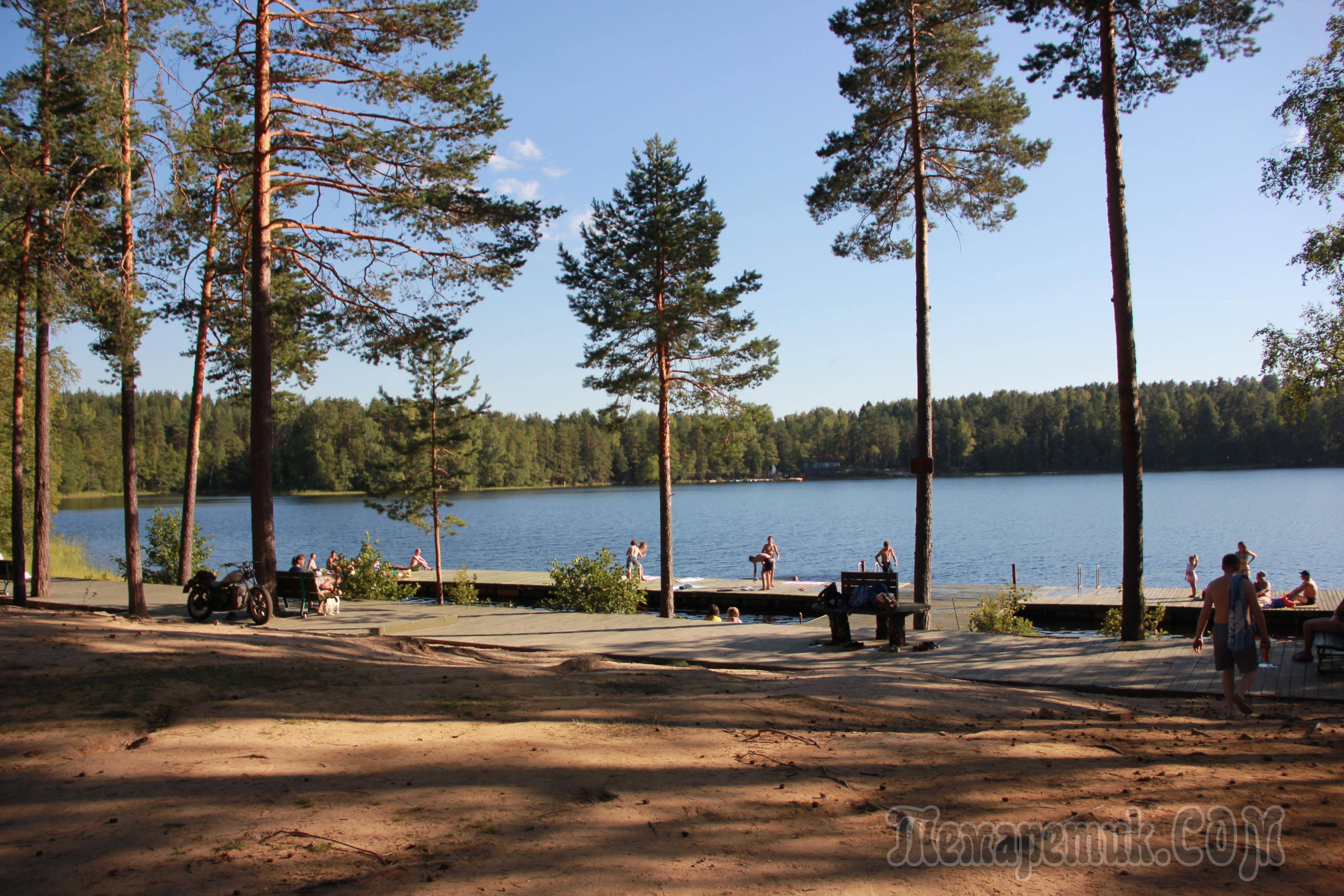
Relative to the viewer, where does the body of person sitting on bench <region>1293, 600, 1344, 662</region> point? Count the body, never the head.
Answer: to the viewer's left

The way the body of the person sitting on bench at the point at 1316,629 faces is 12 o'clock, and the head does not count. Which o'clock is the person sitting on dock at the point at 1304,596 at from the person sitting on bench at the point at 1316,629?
the person sitting on dock at the point at 1304,596 is roughly at 3 o'clock from the person sitting on bench at the point at 1316,629.

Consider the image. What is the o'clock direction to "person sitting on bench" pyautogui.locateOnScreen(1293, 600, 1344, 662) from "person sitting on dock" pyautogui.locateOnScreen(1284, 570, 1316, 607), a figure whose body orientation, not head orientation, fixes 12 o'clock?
"person sitting on bench" pyautogui.locateOnScreen(1293, 600, 1344, 662) is roughly at 9 o'clock from "person sitting on dock" pyautogui.locateOnScreen(1284, 570, 1316, 607).
